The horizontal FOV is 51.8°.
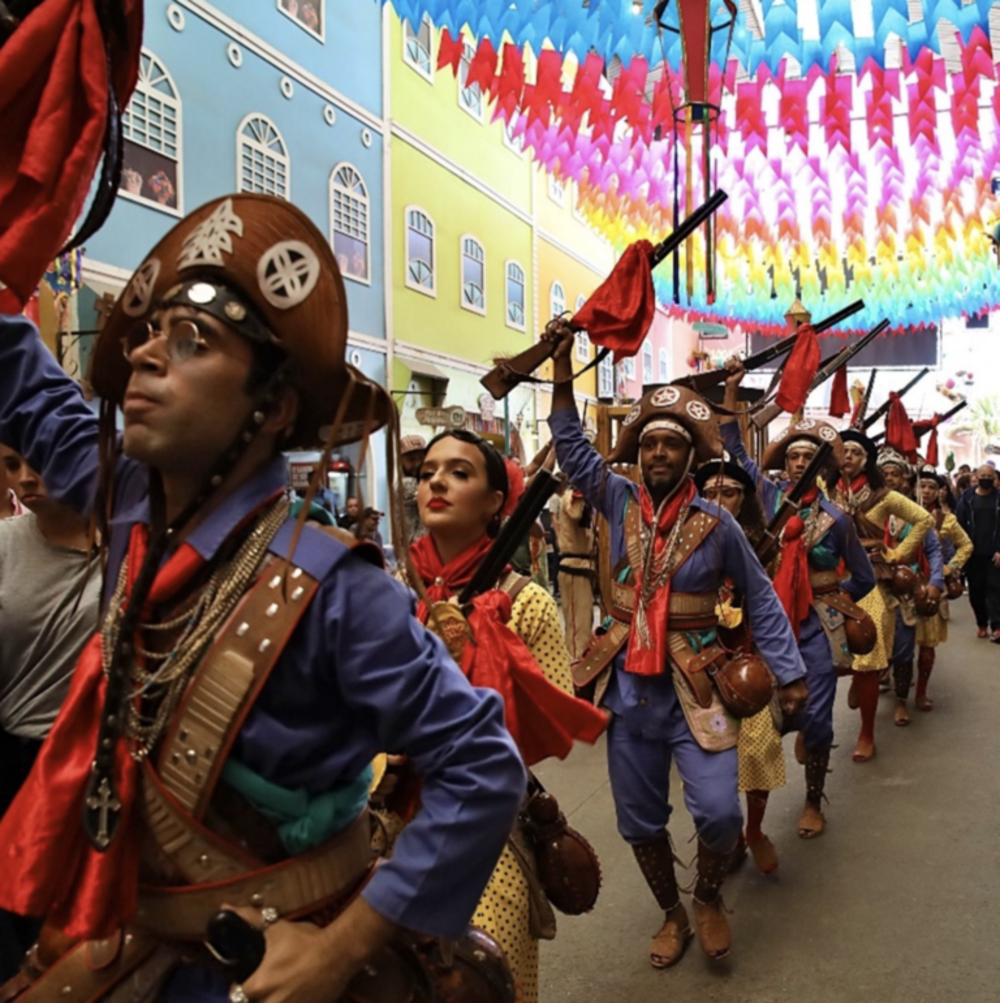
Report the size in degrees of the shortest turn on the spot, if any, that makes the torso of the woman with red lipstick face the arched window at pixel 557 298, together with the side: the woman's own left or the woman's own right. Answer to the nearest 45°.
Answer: approximately 135° to the woman's own right

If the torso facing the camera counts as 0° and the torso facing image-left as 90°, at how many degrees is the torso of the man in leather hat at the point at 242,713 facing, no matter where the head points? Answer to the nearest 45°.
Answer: approximately 45°

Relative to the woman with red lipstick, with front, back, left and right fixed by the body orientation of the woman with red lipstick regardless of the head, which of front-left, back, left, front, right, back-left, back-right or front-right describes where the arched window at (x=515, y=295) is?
back-right

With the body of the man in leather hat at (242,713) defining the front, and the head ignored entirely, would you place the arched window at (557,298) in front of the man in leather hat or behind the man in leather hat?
behind

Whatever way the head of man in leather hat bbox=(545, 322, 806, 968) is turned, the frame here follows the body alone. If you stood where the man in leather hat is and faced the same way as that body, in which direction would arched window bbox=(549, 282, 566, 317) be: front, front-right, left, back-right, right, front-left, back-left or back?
back

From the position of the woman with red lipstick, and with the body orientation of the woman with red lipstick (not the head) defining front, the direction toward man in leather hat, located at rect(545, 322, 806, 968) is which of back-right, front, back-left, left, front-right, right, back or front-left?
back

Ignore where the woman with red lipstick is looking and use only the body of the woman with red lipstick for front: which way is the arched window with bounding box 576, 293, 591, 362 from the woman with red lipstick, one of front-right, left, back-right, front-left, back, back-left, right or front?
back-right

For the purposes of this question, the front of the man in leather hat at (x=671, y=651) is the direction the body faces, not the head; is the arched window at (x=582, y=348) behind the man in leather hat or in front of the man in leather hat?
behind

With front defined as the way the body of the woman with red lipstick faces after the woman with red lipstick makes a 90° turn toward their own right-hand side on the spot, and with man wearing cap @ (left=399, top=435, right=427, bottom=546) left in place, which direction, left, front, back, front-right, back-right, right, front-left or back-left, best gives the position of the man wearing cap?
front-right

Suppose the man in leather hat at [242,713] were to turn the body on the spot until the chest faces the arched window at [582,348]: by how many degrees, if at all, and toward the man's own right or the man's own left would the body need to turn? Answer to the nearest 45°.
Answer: approximately 135° to the man's own right

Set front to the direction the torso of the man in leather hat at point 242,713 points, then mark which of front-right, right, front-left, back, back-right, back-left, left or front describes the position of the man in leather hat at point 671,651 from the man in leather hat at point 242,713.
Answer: back
